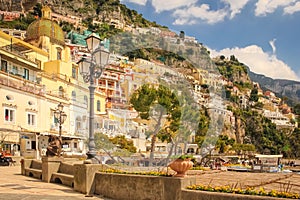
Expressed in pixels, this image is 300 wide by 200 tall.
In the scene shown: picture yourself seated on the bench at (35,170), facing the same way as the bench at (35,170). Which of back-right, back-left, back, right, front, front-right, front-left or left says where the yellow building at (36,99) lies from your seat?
back-right

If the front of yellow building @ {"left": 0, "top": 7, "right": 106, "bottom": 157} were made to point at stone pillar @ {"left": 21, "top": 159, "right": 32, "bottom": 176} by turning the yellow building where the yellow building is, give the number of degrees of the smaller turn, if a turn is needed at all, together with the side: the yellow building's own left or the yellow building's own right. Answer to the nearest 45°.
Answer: approximately 45° to the yellow building's own right

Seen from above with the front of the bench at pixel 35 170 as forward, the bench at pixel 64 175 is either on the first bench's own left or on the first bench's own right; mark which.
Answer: on the first bench's own left

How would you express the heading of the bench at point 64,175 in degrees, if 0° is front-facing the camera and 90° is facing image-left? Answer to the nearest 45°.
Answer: approximately 45°

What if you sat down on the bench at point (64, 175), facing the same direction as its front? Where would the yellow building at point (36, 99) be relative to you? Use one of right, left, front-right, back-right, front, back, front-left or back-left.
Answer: back-right

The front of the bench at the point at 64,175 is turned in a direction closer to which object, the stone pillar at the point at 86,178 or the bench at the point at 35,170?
the stone pillar

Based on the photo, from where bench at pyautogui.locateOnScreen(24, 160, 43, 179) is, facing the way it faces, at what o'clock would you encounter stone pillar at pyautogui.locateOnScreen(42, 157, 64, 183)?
The stone pillar is roughly at 10 o'clock from the bench.
